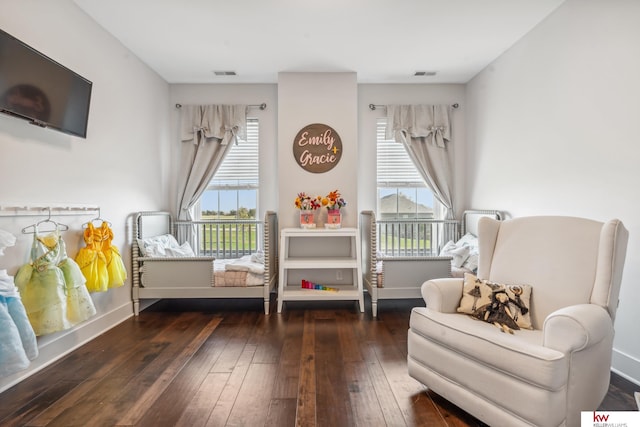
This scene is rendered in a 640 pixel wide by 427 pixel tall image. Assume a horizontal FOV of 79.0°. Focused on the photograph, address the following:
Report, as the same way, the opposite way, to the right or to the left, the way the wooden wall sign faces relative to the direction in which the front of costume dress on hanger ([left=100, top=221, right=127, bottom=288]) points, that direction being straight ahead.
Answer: to the right

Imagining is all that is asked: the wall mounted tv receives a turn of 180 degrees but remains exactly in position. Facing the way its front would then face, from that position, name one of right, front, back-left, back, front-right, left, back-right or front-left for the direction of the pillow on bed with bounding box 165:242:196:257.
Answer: right

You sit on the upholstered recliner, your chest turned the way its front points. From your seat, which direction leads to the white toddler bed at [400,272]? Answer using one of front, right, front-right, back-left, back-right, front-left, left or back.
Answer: right

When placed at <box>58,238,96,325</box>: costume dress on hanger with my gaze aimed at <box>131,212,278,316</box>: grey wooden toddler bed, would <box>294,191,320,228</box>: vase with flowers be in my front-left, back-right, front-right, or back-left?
front-right

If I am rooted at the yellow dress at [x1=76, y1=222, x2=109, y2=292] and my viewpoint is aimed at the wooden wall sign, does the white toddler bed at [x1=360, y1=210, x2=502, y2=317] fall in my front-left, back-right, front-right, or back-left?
front-right

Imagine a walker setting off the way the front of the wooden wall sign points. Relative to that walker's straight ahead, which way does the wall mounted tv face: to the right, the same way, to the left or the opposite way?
to the left

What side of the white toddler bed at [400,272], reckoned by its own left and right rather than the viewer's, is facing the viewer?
left

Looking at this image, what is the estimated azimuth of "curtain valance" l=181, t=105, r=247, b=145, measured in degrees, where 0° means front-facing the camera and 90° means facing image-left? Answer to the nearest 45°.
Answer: approximately 0°

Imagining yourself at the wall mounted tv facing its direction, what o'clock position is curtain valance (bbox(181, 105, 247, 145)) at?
The curtain valance is roughly at 9 o'clock from the wall mounted tv.

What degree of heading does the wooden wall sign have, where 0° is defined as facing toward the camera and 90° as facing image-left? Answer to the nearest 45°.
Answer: approximately 0°

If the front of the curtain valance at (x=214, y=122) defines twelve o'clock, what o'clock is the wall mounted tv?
The wall mounted tv is roughly at 1 o'clock from the curtain valance.

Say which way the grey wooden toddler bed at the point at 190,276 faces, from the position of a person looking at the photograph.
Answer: facing to the right of the viewer

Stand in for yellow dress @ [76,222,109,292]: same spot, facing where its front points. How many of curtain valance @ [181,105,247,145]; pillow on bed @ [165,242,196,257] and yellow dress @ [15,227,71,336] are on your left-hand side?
2

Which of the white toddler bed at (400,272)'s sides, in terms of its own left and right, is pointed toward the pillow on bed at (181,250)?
front

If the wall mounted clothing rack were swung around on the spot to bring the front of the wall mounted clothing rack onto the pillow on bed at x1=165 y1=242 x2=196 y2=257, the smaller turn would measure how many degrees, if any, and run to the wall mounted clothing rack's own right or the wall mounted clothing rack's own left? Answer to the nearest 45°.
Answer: approximately 90° to the wall mounted clothing rack's own left

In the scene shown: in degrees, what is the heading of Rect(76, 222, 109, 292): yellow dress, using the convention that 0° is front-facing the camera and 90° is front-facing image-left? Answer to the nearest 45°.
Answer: approximately 315°

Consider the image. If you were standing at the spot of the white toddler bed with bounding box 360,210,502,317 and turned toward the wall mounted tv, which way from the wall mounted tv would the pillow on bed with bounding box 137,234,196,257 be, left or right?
right
